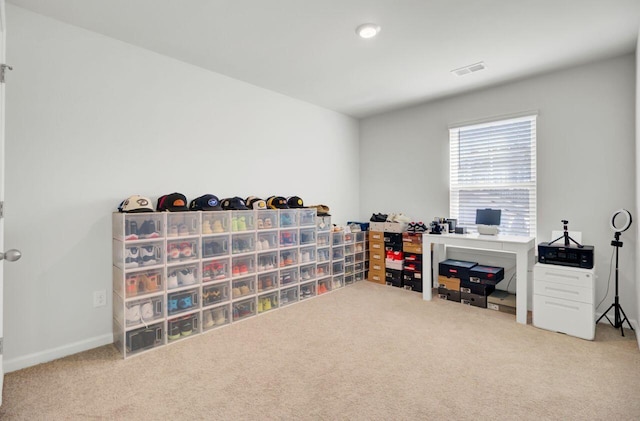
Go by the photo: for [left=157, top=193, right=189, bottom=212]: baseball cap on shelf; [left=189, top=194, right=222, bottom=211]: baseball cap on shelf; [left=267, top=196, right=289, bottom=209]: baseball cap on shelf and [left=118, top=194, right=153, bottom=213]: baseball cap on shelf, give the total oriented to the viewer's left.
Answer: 0

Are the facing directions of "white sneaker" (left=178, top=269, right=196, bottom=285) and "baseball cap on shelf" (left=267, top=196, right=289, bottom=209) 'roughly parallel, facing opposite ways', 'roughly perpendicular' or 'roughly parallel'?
roughly parallel

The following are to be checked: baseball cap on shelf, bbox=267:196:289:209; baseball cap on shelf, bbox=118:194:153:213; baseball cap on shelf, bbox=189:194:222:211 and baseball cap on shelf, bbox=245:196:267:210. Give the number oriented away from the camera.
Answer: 0

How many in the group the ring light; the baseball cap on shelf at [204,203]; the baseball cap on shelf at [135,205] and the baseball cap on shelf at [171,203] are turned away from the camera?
0

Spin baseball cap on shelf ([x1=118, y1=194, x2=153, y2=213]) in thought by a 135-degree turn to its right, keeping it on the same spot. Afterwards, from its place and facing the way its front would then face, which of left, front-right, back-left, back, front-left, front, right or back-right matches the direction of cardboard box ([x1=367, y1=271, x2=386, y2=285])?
back

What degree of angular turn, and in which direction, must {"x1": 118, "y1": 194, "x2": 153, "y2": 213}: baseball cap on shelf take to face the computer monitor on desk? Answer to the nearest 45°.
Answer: approximately 45° to its left

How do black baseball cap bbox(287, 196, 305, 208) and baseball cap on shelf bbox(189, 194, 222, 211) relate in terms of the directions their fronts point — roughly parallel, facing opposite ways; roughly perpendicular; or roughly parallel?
roughly parallel

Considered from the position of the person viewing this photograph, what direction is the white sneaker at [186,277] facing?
facing the viewer and to the right of the viewer

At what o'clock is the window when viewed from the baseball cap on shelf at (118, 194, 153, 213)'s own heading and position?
The window is roughly at 11 o'clock from the baseball cap on shelf.

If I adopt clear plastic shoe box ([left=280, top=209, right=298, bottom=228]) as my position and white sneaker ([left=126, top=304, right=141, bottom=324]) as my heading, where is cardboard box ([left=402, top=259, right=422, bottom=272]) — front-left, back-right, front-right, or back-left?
back-left

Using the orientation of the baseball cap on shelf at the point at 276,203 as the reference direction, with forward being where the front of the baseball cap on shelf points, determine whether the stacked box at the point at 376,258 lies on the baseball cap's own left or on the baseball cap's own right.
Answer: on the baseball cap's own left

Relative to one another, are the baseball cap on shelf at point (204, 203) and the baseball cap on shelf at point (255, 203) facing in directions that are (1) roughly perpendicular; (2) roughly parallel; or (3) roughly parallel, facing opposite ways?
roughly parallel

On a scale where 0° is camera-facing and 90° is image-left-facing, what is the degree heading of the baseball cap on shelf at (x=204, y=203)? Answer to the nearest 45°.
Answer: approximately 315°

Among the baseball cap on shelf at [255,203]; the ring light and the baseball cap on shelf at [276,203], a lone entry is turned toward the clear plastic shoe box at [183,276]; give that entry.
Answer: the ring light

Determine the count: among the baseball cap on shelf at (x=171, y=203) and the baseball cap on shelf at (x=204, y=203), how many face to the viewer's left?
0

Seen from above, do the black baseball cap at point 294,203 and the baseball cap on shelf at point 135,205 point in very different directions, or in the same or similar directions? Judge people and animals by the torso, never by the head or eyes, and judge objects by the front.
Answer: same or similar directions

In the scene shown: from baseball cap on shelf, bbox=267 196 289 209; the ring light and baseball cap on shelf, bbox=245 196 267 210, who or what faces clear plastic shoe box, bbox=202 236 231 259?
the ring light
